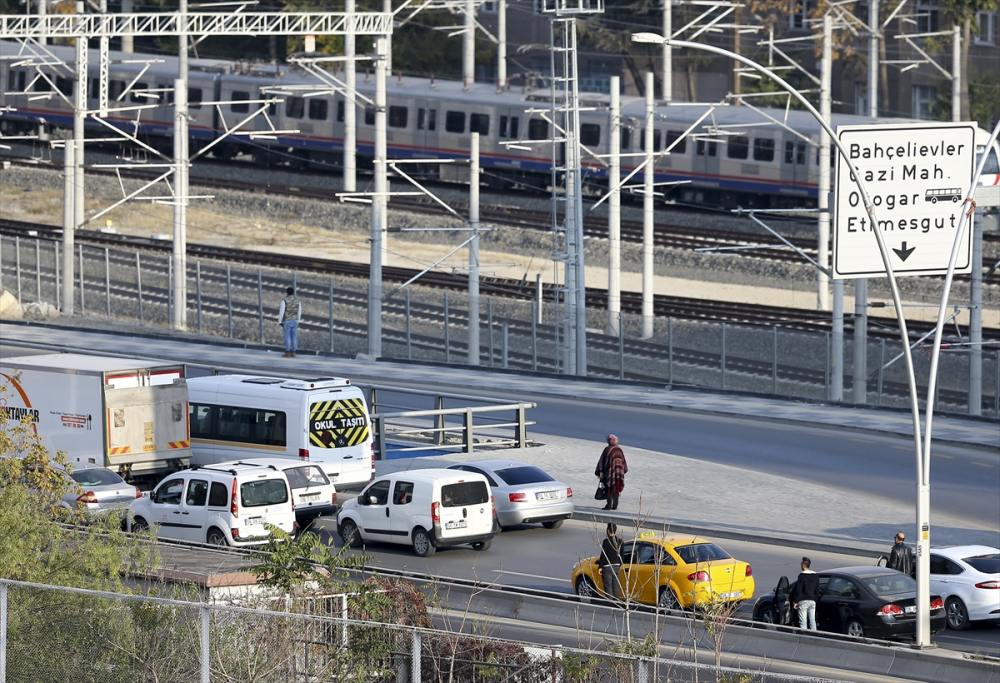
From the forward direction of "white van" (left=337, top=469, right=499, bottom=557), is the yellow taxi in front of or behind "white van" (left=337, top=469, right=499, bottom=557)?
behind

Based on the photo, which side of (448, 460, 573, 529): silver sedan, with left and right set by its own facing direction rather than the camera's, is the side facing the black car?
back

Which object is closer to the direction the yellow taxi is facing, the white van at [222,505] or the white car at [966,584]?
the white van

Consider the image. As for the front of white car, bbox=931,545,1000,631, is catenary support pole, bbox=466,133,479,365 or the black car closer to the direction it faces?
the catenary support pole

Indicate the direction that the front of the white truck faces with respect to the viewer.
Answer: facing away from the viewer and to the left of the viewer

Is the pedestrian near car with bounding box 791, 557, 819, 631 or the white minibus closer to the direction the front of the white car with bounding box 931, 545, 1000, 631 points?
the white minibus

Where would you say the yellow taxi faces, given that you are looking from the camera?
facing away from the viewer and to the left of the viewer

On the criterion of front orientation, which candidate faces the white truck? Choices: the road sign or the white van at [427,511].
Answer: the white van

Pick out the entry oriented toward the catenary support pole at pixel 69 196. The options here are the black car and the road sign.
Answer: the black car

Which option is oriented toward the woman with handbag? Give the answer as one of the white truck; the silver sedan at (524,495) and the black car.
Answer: the black car

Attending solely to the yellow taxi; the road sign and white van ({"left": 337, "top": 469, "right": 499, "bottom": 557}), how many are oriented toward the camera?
1

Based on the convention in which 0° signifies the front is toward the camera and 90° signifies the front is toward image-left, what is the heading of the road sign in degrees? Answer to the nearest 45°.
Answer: approximately 0°

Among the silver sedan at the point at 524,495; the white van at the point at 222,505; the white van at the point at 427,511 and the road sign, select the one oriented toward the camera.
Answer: the road sign

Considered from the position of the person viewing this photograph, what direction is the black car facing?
facing away from the viewer and to the left of the viewer

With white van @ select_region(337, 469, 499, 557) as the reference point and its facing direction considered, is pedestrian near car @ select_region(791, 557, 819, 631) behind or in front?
behind

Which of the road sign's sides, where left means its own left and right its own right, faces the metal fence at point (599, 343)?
back

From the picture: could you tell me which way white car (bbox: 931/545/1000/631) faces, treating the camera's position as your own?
facing away from the viewer and to the left of the viewer

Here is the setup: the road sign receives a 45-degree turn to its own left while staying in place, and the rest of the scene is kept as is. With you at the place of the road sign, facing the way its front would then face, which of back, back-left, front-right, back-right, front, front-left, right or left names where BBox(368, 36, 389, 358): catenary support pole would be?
back

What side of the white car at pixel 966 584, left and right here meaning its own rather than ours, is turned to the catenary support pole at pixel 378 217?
front

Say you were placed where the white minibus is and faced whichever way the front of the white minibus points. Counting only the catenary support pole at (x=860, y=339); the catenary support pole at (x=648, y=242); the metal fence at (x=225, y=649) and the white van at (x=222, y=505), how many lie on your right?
2
